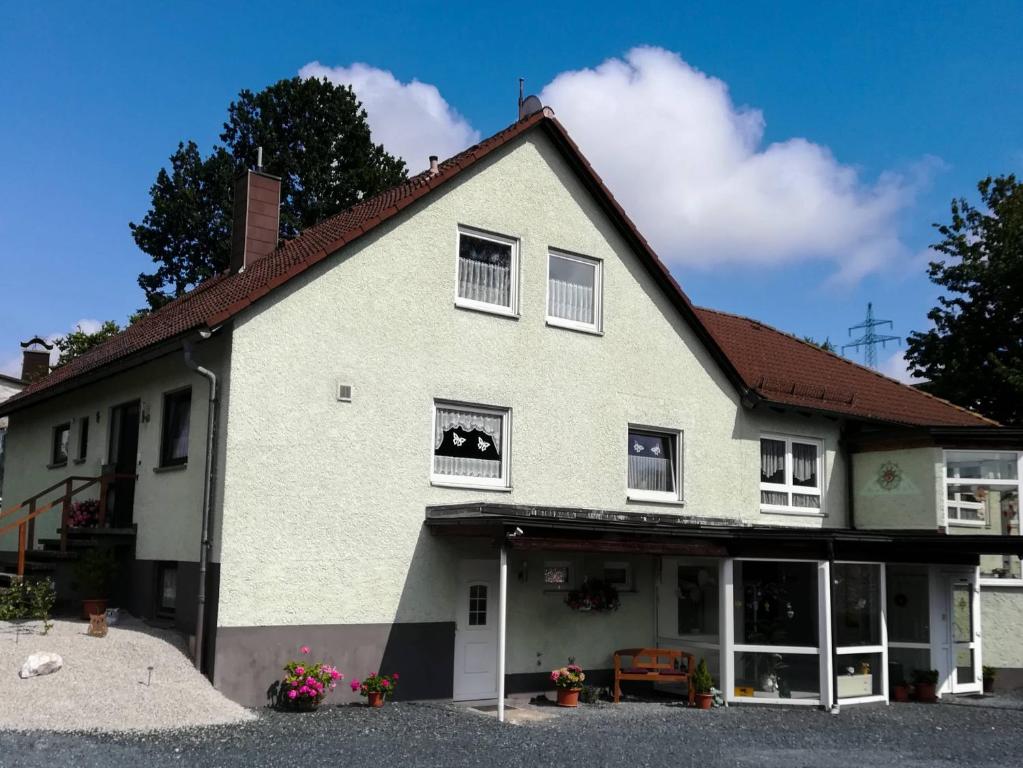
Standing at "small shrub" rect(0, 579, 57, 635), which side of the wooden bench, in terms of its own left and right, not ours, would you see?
right

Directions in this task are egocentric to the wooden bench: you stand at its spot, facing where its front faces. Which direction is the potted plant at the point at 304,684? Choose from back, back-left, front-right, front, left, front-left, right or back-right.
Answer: front-right

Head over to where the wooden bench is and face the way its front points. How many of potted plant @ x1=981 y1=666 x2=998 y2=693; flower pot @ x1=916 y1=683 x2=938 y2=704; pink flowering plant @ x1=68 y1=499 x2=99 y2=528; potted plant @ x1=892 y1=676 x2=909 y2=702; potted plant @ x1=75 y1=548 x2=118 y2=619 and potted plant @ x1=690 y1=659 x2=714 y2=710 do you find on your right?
2

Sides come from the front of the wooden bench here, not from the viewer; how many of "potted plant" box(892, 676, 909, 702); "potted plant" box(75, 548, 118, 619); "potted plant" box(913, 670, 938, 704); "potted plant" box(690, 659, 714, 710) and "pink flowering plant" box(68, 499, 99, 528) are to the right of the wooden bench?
2

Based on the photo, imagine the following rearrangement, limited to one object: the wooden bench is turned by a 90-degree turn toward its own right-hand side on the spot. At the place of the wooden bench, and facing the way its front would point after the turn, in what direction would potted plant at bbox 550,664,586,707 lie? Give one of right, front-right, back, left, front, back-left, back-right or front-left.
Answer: front-left

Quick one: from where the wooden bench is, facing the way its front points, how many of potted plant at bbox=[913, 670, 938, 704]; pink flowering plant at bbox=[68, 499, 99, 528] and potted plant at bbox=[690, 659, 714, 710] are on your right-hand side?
1

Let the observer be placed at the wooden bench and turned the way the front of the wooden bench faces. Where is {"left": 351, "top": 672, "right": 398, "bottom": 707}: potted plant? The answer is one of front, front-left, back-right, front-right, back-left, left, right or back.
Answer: front-right

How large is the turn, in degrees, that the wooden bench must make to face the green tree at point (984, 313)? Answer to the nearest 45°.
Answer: approximately 135° to its left

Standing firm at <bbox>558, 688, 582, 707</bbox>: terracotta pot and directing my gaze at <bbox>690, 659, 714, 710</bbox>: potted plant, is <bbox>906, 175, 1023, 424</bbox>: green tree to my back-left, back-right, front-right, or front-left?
front-left

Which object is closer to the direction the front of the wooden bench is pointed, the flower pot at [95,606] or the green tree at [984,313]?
the flower pot

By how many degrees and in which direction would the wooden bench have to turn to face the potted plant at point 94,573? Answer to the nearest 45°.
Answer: approximately 90° to its right

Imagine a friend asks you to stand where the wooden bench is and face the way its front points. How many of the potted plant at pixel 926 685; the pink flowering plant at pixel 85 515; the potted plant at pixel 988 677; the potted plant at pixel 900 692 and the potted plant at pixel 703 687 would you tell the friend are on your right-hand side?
1

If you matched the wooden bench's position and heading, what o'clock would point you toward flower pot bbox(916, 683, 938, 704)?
The flower pot is roughly at 8 o'clock from the wooden bench.

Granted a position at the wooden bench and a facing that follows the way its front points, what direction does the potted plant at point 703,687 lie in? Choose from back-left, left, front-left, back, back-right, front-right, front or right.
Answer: front-left

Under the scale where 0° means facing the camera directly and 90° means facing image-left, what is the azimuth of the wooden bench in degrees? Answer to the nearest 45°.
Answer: approximately 0°

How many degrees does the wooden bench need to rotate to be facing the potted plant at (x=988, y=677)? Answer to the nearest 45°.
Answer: approximately 135° to its left

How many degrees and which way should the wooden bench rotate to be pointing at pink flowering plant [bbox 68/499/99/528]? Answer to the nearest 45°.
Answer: approximately 90° to its right

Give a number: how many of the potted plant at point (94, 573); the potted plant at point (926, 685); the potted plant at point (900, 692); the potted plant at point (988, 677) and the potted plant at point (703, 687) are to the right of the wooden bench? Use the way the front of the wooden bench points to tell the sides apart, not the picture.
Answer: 1

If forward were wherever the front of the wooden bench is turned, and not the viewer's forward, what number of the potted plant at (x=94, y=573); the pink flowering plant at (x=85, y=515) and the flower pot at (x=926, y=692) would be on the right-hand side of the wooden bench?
2
